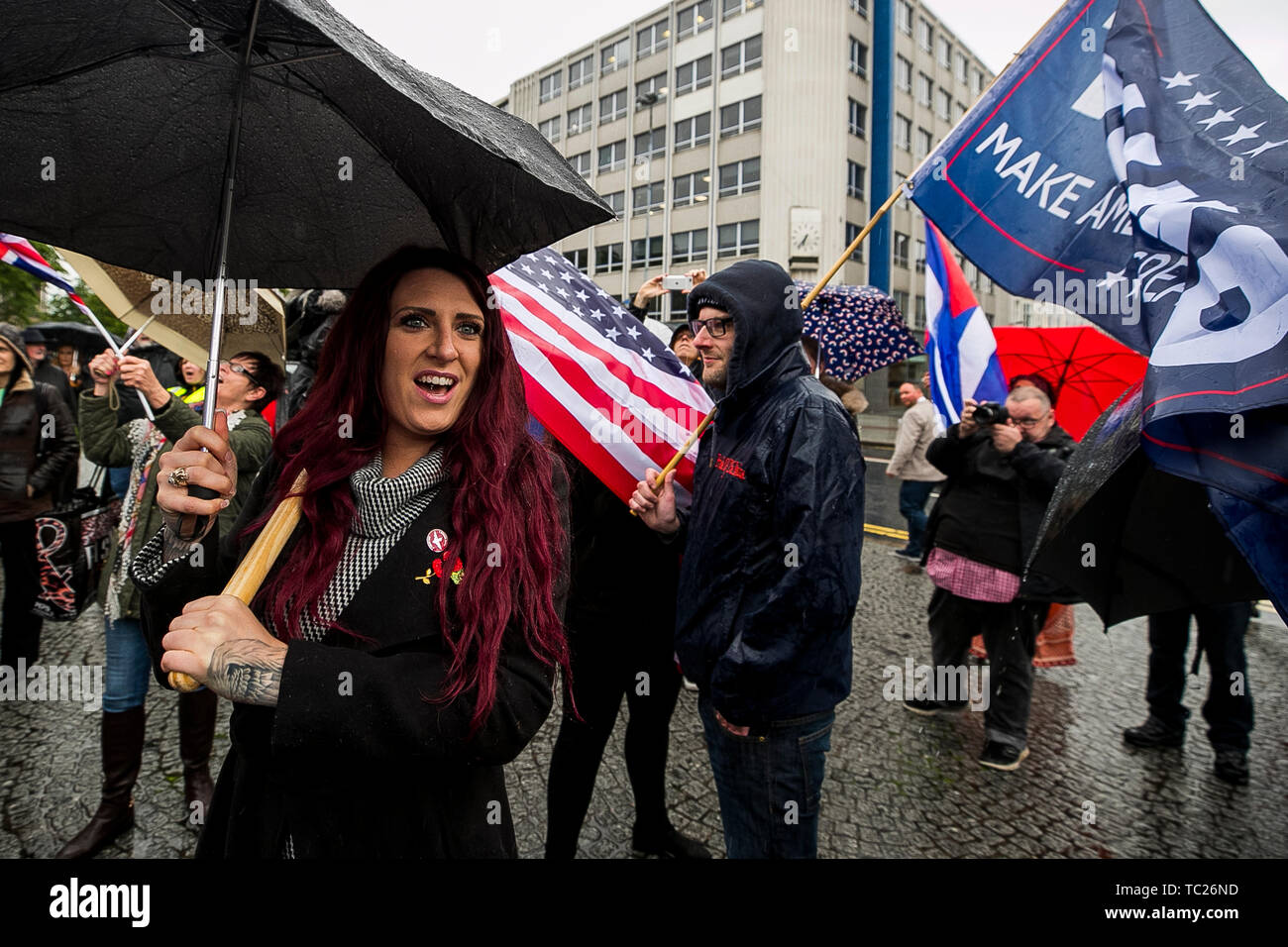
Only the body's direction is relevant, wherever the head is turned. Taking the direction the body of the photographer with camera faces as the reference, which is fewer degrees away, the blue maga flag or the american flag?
the american flag

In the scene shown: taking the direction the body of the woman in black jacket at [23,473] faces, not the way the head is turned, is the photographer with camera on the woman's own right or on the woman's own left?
on the woman's own left

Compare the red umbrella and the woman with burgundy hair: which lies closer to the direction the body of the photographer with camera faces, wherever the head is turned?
the woman with burgundy hair

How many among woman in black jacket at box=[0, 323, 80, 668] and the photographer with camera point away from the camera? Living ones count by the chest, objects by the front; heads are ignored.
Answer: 0

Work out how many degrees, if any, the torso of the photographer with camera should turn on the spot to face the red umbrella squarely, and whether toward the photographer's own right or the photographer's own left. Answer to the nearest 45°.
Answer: approximately 180°

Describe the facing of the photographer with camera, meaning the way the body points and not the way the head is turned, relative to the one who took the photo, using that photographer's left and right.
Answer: facing the viewer and to the left of the viewer

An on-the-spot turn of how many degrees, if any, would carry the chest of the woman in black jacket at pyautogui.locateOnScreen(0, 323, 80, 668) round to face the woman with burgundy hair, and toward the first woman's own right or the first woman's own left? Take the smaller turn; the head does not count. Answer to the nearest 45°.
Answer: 0° — they already face them

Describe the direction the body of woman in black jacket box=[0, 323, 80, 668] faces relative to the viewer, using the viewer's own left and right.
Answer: facing the viewer

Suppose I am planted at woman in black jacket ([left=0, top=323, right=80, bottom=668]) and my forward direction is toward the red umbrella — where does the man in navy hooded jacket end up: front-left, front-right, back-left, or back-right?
front-right

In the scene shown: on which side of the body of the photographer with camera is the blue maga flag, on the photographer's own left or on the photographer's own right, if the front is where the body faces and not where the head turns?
on the photographer's own left

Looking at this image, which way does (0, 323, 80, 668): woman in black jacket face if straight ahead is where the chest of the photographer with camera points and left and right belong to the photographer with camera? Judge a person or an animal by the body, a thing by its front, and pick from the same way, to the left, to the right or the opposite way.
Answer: to the left

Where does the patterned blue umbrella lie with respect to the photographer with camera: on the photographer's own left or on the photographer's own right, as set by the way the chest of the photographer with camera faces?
on the photographer's own right
